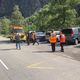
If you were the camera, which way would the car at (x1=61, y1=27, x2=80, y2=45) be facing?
facing away from the viewer and to the right of the viewer
